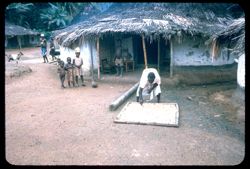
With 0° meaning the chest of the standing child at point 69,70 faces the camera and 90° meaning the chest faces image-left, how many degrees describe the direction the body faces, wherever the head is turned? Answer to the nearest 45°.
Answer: approximately 0°

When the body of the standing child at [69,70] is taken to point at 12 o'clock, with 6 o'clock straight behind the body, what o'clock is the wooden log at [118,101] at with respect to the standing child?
The wooden log is roughly at 11 o'clock from the standing child.

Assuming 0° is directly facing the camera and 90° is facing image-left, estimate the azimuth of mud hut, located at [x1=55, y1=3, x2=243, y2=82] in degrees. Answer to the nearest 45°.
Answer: approximately 0°

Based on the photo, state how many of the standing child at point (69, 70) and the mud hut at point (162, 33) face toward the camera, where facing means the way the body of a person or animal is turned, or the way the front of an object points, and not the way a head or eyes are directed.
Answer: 2

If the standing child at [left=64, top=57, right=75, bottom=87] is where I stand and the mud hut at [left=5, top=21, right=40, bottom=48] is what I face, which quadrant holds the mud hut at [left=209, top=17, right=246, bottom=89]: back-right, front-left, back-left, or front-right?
back-right

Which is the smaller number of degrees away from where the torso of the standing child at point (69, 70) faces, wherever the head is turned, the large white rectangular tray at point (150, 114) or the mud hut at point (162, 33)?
the large white rectangular tray

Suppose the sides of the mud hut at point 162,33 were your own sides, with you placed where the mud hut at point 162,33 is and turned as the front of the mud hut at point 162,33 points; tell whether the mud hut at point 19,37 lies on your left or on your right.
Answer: on your right

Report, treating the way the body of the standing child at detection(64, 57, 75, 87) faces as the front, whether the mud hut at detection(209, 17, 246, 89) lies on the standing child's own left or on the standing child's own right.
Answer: on the standing child's own left

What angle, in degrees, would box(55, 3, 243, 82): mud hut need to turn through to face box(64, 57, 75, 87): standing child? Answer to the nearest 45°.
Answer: approximately 45° to its right
